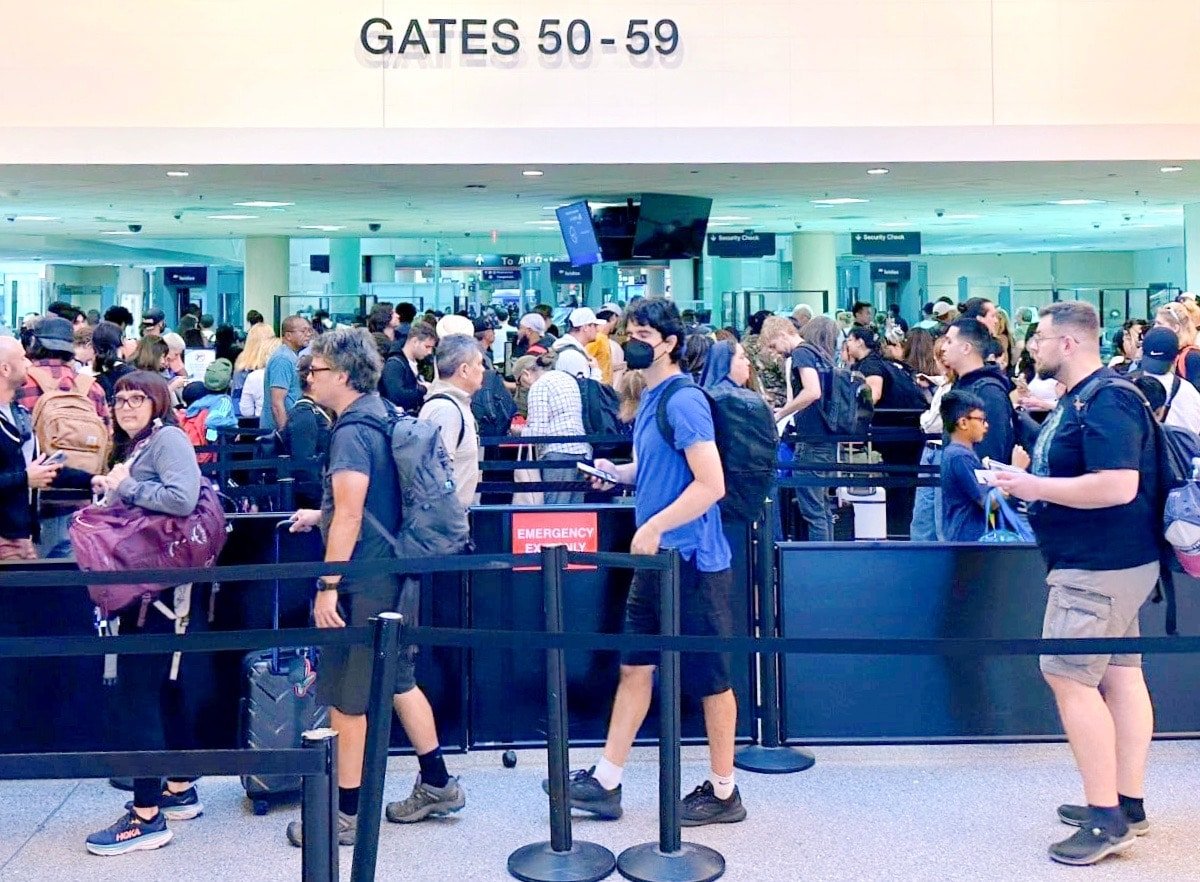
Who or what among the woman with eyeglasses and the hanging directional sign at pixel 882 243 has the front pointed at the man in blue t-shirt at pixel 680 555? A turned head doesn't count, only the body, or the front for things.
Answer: the hanging directional sign

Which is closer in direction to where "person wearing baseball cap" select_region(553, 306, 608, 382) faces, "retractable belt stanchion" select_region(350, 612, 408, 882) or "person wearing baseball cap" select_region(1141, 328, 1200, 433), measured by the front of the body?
the person wearing baseball cap

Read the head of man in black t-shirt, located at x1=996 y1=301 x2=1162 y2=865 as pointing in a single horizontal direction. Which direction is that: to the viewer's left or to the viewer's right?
to the viewer's left

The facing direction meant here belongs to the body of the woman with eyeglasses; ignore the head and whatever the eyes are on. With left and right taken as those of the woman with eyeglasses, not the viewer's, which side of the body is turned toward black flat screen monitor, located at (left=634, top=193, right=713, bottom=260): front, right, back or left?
back

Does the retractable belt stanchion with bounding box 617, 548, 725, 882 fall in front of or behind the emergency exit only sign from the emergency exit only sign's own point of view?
in front

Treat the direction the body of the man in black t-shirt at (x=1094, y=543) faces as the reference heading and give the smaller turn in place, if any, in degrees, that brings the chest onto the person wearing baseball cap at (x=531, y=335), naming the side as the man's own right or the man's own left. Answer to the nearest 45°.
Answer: approximately 45° to the man's own right

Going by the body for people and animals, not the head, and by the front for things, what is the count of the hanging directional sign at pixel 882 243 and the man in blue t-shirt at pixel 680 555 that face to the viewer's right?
0

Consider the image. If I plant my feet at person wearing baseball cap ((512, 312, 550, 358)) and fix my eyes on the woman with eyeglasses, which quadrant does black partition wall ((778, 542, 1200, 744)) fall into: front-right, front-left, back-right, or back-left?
front-left

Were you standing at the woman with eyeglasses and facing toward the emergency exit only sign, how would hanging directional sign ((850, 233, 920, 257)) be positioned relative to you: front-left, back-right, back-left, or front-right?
front-left

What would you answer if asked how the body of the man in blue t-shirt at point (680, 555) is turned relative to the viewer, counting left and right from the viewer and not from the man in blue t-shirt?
facing to the left of the viewer

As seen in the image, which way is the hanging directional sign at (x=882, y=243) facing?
toward the camera

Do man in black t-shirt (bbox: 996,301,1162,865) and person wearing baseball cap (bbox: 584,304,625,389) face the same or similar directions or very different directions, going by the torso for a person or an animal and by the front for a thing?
very different directions

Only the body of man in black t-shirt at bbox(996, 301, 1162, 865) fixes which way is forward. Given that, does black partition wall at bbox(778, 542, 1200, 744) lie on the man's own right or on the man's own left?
on the man's own right
